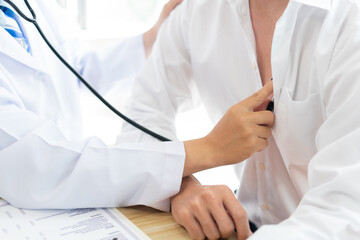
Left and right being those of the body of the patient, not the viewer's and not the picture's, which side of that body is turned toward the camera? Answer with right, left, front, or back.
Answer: front
